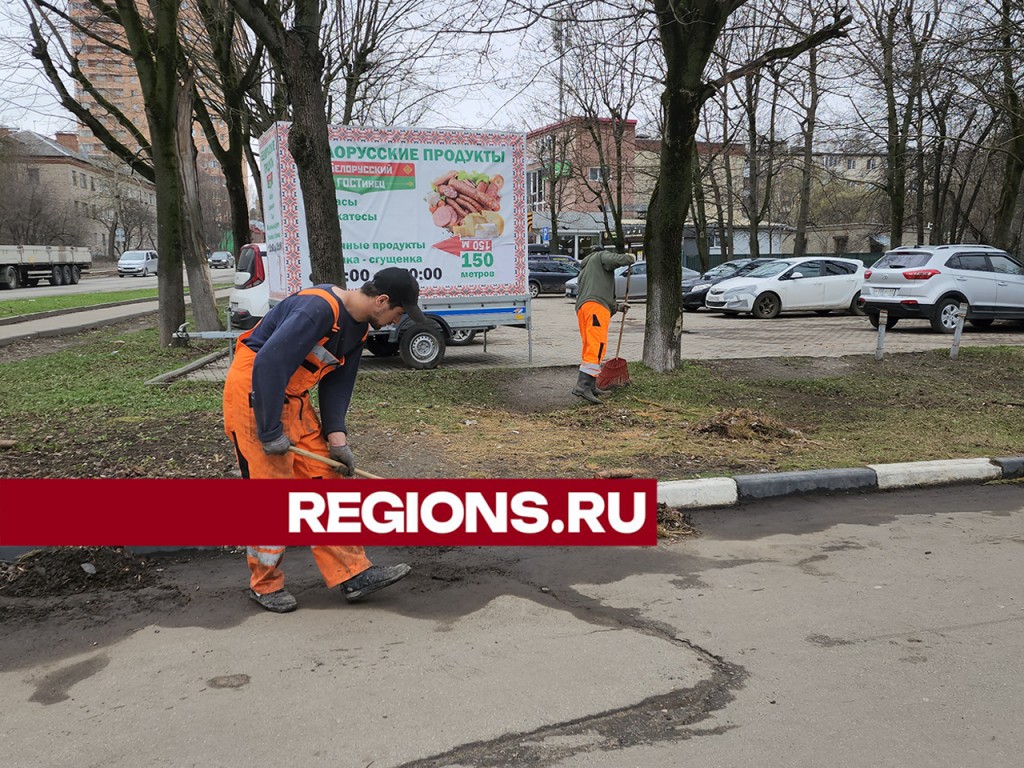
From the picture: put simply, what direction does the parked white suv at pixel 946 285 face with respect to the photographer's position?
facing away from the viewer and to the right of the viewer

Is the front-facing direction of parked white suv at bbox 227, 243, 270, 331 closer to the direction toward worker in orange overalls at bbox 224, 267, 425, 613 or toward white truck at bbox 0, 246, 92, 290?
the white truck

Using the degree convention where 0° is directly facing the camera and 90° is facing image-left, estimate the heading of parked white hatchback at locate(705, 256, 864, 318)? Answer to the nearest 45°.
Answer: approximately 45°

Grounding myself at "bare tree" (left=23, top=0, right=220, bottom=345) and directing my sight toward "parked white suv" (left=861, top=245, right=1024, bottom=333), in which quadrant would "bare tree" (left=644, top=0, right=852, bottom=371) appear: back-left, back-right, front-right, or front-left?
front-right

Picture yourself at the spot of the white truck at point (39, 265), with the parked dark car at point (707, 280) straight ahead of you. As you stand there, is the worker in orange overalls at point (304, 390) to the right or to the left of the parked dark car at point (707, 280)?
right

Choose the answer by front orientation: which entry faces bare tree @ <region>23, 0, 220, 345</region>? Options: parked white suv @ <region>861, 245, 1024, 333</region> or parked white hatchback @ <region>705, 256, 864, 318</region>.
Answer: parked white hatchback @ <region>705, 256, 864, 318</region>

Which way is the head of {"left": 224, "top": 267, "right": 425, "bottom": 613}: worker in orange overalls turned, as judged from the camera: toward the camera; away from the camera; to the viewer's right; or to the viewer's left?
to the viewer's right

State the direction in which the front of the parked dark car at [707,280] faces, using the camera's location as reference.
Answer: facing the viewer and to the left of the viewer

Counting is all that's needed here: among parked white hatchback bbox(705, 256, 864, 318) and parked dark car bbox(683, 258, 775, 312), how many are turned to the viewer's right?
0

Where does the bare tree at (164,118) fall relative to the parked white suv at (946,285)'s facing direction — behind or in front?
behind

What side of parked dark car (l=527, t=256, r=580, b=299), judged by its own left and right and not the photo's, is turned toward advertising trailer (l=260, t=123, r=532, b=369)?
right

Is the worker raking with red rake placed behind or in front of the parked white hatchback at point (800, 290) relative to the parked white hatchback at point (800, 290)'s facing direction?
in front

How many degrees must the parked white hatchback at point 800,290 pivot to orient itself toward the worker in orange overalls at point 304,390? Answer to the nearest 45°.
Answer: approximately 45° to its left
